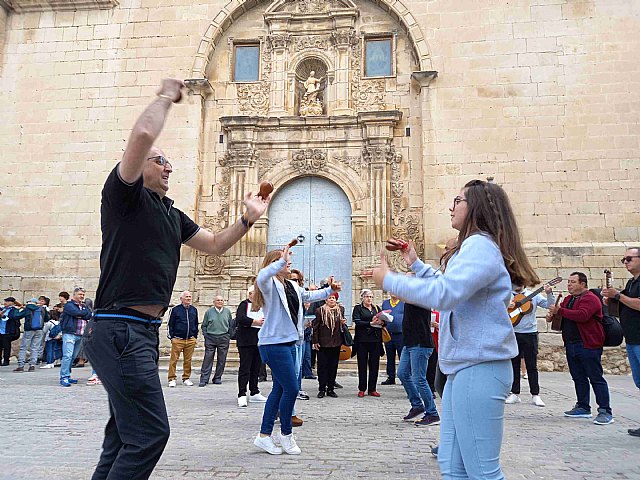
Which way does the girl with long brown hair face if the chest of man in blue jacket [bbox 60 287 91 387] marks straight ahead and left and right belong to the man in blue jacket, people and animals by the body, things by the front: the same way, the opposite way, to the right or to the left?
the opposite way

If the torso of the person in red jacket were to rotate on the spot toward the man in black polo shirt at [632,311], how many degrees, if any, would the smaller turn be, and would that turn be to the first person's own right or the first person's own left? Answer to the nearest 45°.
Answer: approximately 90° to the first person's own left

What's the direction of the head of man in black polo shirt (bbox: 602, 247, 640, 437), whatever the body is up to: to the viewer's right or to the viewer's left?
to the viewer's left

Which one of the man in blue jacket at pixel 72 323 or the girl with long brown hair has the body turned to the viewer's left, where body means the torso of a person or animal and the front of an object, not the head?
the girl with long brown hair

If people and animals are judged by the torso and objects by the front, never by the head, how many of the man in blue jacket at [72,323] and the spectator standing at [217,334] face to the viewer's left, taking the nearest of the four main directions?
0

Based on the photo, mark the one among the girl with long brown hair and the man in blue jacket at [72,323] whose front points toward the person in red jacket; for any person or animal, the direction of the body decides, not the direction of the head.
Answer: the man in blue jacket

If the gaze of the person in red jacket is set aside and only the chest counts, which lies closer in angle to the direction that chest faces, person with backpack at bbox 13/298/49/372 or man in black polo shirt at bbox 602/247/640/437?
the person with backpack

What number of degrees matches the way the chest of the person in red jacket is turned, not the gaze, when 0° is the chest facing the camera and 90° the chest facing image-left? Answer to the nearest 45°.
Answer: approximately 45°

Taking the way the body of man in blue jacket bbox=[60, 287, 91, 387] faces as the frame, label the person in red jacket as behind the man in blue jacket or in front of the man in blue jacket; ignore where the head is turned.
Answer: in front

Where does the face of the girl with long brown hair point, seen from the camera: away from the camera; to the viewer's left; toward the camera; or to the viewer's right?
to the viewer's left

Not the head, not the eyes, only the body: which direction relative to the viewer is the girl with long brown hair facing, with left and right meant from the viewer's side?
facing to the left of the viewer

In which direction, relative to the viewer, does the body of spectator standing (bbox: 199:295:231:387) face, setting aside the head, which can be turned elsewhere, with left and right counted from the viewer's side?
facing the viewer

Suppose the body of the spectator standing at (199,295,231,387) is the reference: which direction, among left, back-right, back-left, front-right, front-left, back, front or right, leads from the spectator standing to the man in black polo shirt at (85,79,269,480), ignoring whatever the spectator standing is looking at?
front

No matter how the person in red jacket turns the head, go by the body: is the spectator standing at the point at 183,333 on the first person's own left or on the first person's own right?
on the first person's own right

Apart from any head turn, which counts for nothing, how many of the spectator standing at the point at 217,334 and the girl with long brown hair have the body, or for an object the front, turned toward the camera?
1

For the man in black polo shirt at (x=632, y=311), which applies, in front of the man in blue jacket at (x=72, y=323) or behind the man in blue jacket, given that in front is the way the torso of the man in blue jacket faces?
in front
